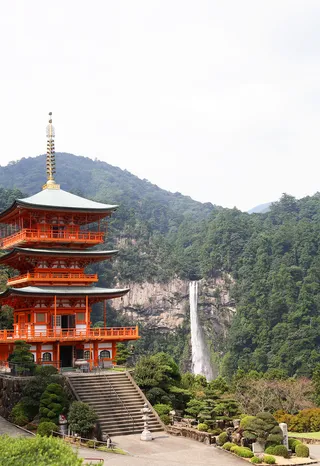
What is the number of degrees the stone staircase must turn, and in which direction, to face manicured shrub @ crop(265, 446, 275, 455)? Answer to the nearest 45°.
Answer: approximately 45° to its left

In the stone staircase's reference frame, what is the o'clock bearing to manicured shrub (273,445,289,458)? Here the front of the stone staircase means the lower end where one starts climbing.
The manicured shrub is roughly at 10 o'clock from the stone staircase.

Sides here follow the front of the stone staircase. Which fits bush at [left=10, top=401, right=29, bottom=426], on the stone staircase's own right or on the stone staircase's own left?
on the stone staircase's own right

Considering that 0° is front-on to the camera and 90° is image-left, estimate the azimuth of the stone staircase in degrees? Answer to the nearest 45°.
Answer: approximately 0°

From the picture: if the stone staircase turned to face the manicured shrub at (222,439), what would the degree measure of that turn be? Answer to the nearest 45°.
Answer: approximately 45° to its left

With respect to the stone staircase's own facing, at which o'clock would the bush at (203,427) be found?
The bush is roughly at 10 o'clock from the stone staircase.

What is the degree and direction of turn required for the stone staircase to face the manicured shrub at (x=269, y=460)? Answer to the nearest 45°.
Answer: approximately 45° to its left

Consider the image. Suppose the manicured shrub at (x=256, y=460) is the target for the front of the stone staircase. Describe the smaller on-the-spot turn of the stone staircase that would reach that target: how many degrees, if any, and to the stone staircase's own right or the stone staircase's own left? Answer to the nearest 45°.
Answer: approximately 45° to the stone staircase's own left
